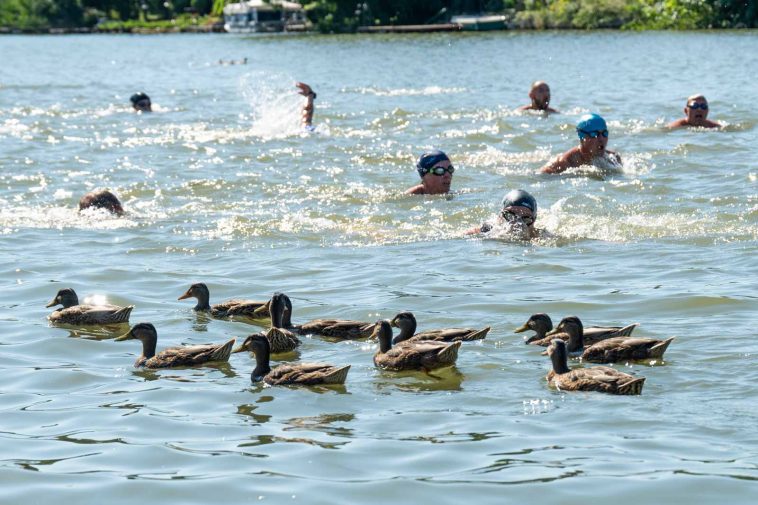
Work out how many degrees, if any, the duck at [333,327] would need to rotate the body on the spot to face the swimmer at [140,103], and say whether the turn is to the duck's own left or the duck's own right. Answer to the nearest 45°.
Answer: approximately 90° to the duck's own right

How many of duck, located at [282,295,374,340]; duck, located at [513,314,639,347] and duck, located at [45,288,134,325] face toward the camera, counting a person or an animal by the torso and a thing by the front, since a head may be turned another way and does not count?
0

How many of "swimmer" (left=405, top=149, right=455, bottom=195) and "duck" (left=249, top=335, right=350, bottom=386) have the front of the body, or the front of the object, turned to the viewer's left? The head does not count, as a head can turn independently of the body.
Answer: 1

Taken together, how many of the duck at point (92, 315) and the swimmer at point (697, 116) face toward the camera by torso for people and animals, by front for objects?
1

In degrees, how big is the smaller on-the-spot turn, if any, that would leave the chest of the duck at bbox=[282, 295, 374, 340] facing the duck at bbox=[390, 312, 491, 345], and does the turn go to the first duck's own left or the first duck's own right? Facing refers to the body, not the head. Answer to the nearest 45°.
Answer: approximately 135° to the first duck's own left

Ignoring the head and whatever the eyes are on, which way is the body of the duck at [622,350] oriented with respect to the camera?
to the viewer's left

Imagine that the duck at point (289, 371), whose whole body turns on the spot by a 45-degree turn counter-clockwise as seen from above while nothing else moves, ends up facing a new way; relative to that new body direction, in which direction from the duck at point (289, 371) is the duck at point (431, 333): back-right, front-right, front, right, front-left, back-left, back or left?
back

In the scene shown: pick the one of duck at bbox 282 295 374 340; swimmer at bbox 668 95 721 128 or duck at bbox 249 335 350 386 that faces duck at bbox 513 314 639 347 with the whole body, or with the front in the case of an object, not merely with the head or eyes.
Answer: the swimmer

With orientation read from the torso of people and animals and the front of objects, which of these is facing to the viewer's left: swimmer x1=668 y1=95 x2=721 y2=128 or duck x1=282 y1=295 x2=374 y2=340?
the duck

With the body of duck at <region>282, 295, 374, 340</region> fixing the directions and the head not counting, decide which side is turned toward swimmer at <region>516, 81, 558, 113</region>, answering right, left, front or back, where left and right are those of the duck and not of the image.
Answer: right

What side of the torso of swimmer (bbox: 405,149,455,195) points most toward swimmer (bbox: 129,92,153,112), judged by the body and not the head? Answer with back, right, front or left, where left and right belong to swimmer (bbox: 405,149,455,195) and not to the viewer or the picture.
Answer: back

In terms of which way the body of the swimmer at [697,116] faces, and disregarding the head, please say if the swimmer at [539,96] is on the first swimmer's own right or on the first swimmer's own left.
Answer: on the first swimmer's own right

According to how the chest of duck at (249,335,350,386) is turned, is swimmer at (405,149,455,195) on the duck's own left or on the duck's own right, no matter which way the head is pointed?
on the duck's own right

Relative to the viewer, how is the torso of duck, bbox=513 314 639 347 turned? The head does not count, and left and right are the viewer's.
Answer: facing to the left of the viewer

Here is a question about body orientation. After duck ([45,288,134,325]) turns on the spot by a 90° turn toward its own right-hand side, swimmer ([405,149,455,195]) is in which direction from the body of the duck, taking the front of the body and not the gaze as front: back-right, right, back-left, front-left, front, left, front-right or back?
front-right

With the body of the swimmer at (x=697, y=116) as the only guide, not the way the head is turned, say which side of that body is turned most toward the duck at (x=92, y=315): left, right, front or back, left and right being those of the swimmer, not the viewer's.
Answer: front

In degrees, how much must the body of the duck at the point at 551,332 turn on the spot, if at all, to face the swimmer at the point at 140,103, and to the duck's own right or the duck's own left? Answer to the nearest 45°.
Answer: approximately 45° to the duck's own right

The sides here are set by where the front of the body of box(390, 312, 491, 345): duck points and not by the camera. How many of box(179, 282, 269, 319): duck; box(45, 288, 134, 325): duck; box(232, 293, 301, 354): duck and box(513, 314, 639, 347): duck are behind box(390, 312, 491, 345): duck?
1

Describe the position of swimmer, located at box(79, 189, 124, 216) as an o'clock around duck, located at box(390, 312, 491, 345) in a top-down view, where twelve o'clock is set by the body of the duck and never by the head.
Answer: The swimmer is roughly at 2 o'clock from the duck.

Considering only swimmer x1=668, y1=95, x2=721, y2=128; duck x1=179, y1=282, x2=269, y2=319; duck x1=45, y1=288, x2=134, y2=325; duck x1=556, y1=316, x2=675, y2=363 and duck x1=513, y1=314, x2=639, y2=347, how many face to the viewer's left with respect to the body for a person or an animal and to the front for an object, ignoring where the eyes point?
4

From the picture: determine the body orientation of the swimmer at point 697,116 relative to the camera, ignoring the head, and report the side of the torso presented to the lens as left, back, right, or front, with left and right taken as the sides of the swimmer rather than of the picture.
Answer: front

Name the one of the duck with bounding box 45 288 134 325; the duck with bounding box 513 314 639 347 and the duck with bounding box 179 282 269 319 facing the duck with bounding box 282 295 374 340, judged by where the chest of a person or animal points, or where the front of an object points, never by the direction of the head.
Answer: the duck with bounding box 513 314 639 347

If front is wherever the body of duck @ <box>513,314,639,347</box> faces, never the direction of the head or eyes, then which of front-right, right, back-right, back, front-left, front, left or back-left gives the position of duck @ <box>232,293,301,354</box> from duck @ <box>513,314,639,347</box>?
front
